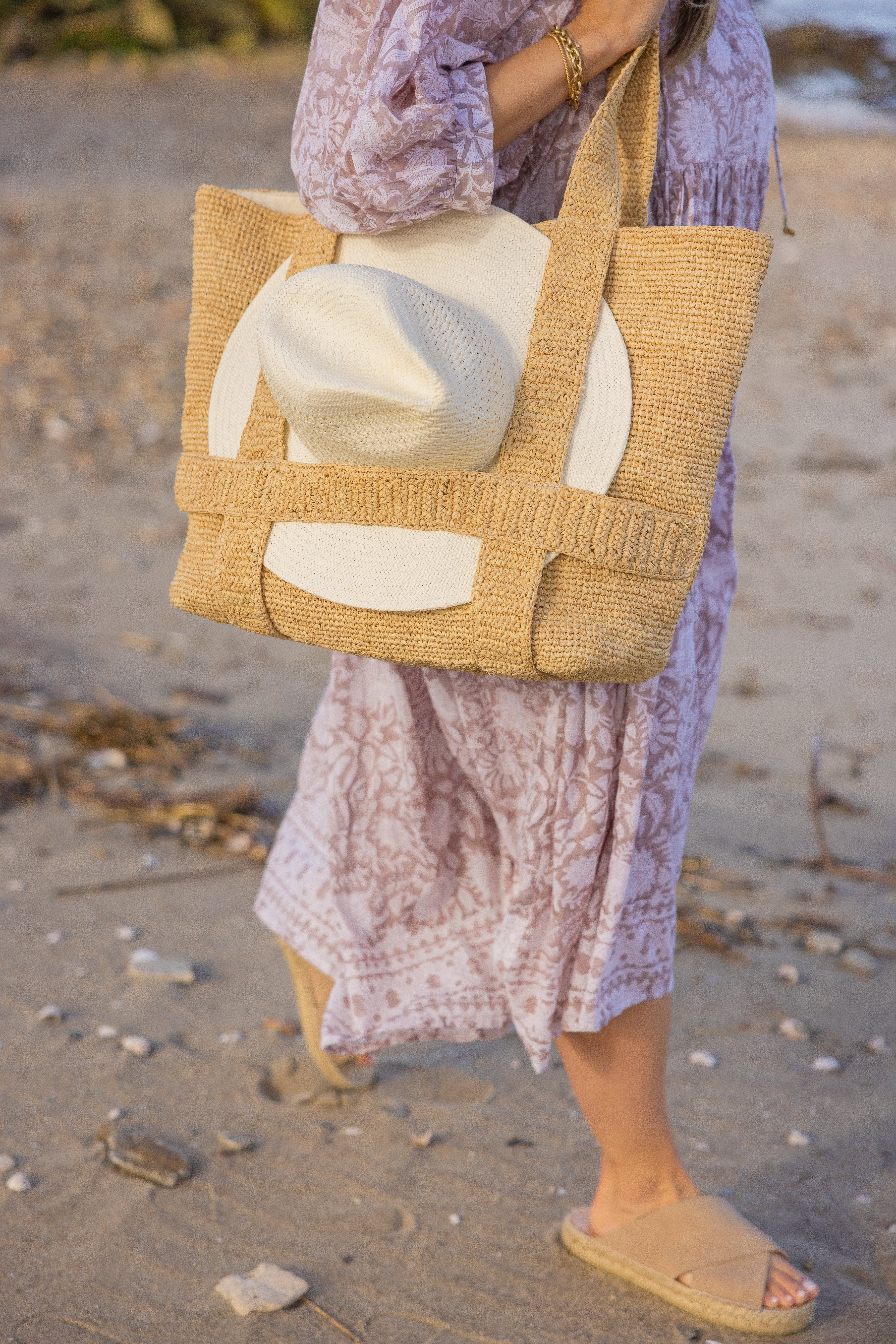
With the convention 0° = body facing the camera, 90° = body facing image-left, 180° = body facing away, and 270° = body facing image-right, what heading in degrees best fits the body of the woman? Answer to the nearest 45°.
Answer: approximately 315°

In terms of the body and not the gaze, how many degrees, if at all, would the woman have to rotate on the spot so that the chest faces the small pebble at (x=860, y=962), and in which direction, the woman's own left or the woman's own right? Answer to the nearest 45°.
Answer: approximately 90° to the woman's own left
